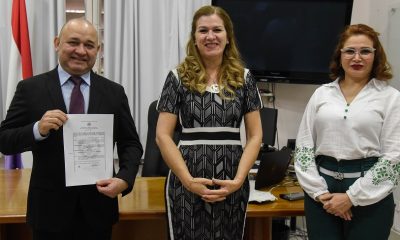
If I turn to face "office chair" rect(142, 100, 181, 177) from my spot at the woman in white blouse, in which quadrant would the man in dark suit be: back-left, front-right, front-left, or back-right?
front-left

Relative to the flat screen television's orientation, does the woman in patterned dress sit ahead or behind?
ahead

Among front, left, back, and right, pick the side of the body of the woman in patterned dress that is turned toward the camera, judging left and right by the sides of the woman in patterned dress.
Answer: front

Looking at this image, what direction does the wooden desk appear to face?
toward the camera

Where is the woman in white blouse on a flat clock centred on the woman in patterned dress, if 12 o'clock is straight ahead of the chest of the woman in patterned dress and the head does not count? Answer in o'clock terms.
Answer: The woman in white blouse is roughly at 9 o'clock from the woman in patterned dress.

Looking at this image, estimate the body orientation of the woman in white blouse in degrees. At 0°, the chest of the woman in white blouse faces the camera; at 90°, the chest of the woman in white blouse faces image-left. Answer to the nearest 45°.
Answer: approximately 0°

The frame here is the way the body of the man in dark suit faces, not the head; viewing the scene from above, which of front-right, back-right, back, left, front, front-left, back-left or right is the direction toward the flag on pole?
back

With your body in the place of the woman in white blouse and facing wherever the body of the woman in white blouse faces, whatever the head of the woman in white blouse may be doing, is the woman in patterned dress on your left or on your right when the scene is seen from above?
on your right

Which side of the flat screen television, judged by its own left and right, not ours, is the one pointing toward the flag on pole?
right
